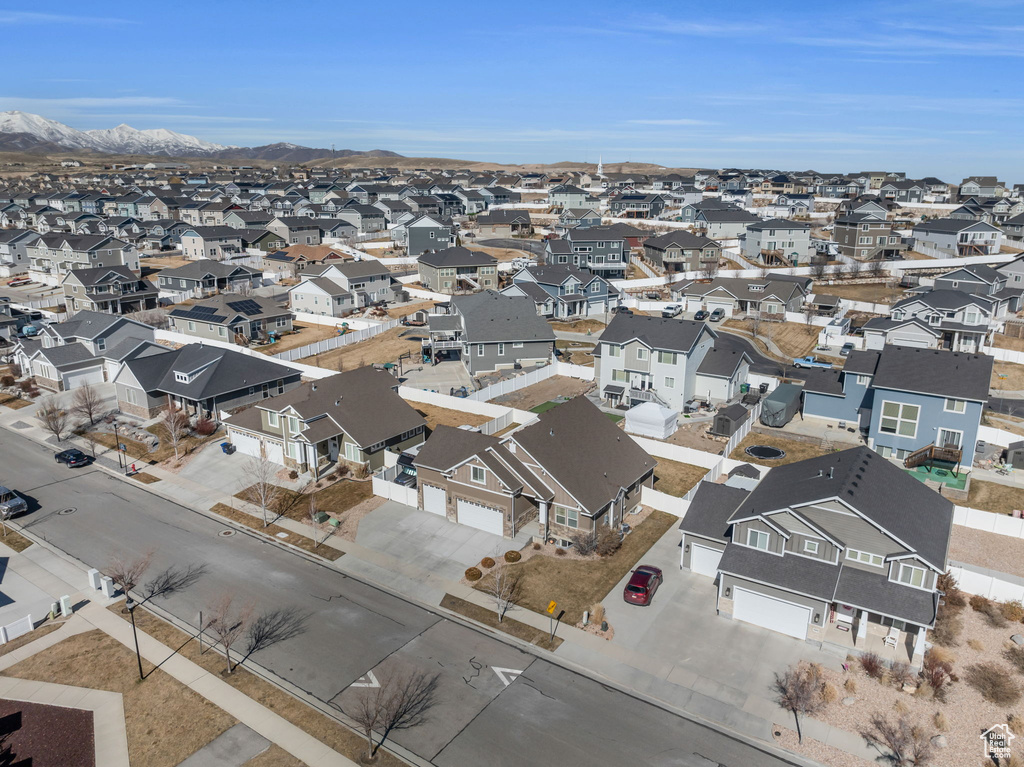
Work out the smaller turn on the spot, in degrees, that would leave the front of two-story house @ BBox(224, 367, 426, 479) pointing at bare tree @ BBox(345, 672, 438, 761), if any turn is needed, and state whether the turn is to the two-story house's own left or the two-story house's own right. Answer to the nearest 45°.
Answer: approximately 45° to the two-story house's own left

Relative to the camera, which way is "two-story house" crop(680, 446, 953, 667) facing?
toward the camera

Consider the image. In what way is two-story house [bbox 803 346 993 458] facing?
away from the camera

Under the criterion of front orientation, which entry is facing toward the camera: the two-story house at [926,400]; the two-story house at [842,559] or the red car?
the two-story house at [842,559]

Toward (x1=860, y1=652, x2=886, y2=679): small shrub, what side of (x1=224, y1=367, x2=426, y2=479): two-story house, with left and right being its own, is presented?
left

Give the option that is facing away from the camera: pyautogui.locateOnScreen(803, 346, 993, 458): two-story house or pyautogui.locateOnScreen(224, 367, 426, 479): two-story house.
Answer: pyautogui.locateOnScreen(803, 346, 993, 458): two-story house

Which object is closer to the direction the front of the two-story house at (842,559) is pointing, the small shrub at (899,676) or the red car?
the small shrub

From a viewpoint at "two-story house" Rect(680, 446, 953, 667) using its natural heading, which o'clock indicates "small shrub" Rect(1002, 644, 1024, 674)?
The small shrub is roughly at 9 o'clock from the two-story house.

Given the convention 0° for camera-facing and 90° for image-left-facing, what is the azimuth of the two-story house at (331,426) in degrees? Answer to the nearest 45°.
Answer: approximately 45°

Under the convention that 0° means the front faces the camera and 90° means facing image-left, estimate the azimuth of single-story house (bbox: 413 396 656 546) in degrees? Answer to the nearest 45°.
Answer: approximately 45°

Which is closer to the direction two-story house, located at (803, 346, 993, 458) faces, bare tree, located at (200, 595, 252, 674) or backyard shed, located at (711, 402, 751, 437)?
the backyard shed

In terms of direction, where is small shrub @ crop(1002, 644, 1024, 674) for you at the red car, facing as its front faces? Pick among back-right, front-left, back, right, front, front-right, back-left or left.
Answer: front-right

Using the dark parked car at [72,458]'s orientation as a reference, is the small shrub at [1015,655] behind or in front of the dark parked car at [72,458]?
behind

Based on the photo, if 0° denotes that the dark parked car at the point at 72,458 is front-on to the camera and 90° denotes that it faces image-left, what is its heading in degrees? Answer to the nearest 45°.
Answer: approximately 135°

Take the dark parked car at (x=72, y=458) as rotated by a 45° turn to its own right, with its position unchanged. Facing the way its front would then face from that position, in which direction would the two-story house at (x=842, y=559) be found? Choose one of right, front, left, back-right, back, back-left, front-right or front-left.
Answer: back-right
